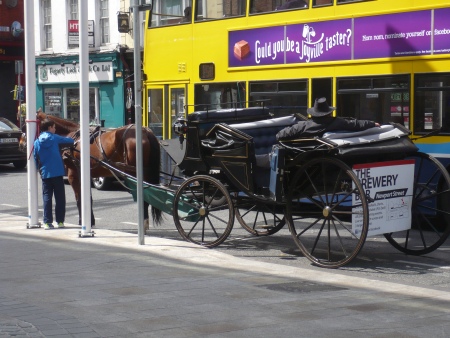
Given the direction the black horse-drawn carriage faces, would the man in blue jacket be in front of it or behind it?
in front

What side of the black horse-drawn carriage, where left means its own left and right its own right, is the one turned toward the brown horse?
front

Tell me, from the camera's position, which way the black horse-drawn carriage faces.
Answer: facing away from the viewer and to the left of the viewer

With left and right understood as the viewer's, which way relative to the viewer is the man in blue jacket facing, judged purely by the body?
facing away from the viewer and to the right of the viewer

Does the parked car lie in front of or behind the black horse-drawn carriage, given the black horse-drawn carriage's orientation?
in front

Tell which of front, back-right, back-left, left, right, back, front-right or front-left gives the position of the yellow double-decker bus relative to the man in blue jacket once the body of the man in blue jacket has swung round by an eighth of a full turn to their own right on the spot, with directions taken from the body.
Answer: front

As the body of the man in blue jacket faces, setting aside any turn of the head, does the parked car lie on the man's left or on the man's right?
on the man's left

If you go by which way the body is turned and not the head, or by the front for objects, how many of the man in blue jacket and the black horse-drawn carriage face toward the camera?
0
